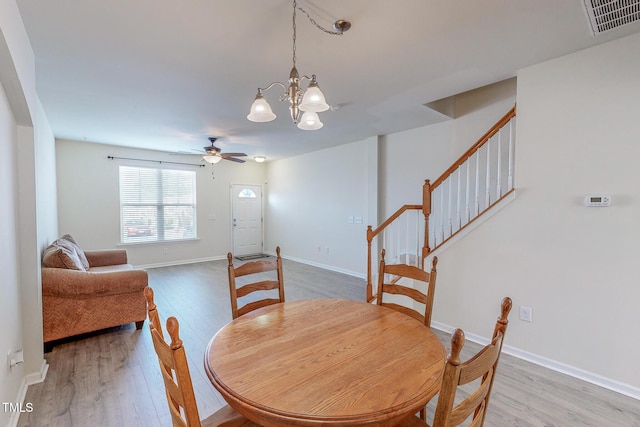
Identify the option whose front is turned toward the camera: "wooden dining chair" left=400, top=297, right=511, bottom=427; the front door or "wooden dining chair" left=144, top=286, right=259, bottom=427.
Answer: the front door

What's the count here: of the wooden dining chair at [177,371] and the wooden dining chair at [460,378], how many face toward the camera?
0

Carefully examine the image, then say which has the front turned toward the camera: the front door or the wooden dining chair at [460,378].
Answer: the front door

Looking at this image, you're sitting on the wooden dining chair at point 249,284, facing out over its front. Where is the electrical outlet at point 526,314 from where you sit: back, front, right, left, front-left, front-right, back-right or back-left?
front-left

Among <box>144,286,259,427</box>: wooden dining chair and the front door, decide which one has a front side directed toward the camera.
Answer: the front door

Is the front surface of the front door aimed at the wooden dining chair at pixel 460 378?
yes

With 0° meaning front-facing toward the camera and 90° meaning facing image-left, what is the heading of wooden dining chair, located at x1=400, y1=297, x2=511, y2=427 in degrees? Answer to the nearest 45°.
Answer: approximately 135°

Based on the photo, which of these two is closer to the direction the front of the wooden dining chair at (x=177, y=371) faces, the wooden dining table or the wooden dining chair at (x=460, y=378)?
the wooden dining table

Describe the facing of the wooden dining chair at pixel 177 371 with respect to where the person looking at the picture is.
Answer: facing away from the viewer and to the right of the viewer

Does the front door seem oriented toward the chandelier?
yes
